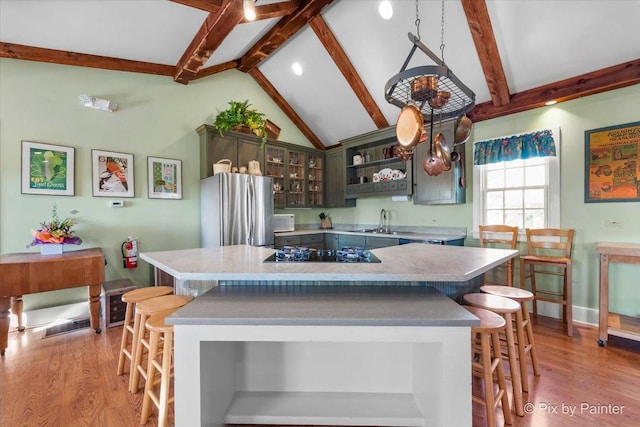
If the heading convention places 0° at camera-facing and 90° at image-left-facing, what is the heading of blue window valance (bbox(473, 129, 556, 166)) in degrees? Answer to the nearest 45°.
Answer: approximately 45°

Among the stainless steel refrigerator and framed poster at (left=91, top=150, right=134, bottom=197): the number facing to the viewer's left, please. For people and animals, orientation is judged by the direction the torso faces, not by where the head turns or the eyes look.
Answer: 0

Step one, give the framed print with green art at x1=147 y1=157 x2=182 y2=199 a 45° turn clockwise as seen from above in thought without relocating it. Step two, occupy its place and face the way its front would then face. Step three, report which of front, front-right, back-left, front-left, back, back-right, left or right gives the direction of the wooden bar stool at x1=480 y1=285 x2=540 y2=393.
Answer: front-left

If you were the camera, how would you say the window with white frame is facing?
facing the viewer and to the left of the viewer

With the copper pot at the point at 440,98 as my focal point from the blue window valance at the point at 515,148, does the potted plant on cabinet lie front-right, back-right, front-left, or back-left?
front-right

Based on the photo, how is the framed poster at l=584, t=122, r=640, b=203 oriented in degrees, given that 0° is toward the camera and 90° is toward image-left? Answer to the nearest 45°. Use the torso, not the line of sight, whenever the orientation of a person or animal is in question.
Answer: approximately 45°

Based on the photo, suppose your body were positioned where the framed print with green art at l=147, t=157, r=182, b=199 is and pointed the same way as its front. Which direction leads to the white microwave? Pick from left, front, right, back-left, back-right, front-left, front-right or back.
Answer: front-left

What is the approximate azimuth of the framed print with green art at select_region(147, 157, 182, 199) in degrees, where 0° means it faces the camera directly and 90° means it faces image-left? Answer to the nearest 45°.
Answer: approximately 315°
